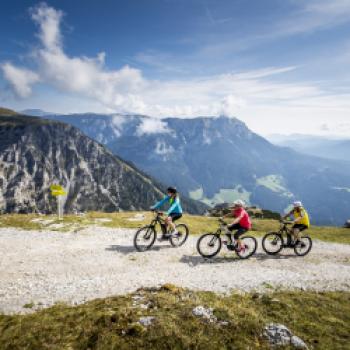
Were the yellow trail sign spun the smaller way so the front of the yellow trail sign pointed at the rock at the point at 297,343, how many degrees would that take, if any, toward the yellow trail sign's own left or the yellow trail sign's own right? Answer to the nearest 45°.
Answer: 0° — it already faces it

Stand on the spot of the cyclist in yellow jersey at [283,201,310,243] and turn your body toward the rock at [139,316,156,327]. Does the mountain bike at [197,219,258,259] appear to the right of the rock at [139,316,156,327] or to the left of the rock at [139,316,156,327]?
right

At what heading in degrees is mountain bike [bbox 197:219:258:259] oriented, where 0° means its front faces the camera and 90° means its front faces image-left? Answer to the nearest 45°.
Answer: approximately 90°

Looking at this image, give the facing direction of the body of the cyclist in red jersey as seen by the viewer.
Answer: to the viewer's left

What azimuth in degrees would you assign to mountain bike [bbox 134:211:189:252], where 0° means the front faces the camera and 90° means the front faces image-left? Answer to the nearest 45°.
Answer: approximately 45°

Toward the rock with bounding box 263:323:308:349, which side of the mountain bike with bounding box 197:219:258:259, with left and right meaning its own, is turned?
left

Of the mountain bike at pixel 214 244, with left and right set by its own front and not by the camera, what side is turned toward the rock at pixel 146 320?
left

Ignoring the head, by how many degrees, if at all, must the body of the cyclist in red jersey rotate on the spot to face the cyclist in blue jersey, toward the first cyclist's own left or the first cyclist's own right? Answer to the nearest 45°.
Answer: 0° — they already face them

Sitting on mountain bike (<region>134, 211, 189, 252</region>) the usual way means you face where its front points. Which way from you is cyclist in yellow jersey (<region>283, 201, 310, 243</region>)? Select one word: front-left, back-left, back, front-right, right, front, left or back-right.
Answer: back-left

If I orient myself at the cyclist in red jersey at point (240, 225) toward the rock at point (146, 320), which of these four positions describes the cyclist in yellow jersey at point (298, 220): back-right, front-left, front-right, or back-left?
back-left

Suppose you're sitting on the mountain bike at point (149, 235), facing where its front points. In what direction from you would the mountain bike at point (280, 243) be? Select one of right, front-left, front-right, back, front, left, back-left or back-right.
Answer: back-left
